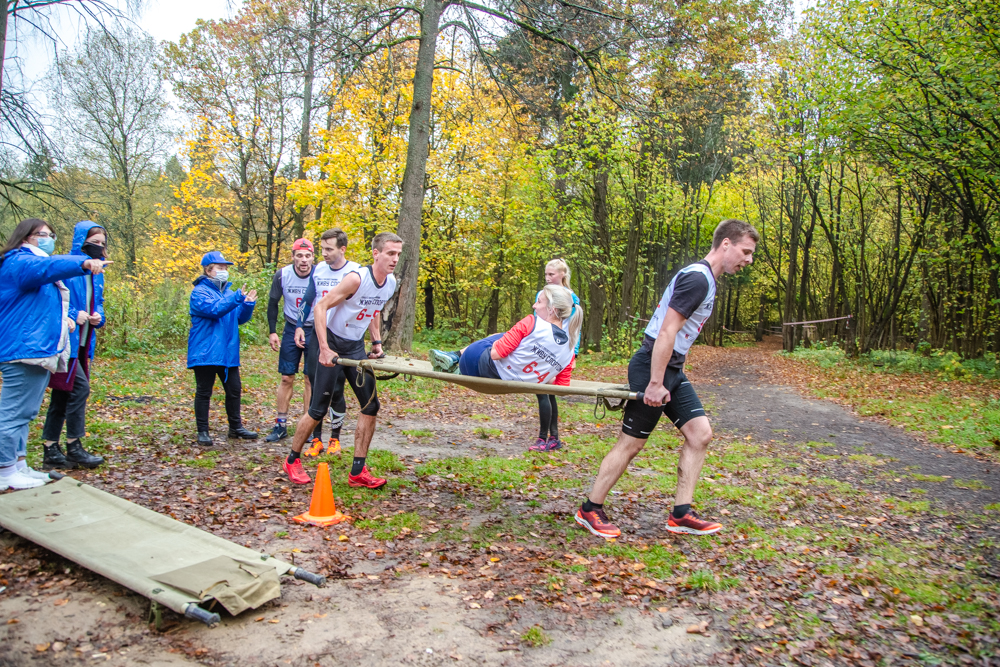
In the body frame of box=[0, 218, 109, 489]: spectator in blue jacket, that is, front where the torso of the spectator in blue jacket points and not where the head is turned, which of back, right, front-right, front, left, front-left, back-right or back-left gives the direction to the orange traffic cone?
front-right

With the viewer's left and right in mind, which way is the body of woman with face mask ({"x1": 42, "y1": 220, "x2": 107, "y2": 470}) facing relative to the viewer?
facing the viewer and to the right of the viewer

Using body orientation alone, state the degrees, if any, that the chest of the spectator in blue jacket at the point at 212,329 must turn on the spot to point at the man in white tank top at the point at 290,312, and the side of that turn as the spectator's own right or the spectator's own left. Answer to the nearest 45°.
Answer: approximately 45° to the spectator's own left

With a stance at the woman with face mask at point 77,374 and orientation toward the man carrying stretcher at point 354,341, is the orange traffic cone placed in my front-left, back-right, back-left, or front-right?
front-right

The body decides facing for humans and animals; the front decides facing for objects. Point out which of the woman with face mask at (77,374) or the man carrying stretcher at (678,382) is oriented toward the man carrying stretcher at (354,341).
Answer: the woman with face mask

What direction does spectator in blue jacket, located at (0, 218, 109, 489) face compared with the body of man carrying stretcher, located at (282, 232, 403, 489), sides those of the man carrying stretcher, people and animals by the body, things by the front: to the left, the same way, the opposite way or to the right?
to the left

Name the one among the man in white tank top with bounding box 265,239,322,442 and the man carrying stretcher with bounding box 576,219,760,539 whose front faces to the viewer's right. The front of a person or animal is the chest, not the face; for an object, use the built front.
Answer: the man carrying stretcher

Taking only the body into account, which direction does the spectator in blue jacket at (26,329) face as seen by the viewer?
to the viewer's right

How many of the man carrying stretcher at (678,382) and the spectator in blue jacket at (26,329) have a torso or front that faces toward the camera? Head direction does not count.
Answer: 0

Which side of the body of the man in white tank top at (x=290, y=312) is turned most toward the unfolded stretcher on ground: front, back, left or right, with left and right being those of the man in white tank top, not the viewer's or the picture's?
front

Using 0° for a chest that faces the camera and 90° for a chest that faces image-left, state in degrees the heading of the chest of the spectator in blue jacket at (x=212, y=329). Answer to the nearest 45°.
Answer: approximately 315°

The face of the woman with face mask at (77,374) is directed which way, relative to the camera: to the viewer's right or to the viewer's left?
to the viewer's right

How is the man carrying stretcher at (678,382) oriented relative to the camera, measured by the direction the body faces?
to the viewer's right

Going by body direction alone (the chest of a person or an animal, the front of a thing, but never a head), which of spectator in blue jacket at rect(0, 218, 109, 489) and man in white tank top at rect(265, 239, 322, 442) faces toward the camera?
the man in white tank top

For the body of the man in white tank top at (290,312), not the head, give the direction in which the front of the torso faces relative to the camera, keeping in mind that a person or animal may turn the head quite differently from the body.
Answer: toward the camera

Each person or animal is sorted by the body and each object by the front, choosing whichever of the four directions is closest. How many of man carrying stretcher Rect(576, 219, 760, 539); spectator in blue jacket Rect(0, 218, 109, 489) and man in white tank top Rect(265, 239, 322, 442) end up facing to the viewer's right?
2
